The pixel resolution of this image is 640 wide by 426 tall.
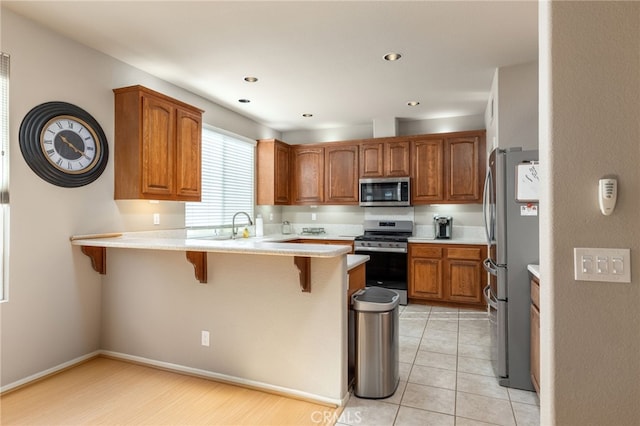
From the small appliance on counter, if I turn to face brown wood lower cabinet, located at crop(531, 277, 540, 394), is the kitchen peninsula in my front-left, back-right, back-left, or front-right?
front-right

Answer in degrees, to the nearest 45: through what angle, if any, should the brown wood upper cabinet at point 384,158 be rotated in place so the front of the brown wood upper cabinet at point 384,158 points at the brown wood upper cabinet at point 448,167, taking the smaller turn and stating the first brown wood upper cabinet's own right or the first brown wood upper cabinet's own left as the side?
approximately 90° to the first brown wood upper cabinet's own left

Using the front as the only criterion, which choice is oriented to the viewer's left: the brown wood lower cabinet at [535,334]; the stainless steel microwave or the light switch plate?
the brown wood lower cabinet

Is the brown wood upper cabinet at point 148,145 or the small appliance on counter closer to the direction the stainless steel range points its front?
the brown wood upper cabinet

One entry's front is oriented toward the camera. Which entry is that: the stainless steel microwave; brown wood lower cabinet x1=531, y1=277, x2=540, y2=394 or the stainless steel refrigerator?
the stainless steel microwave

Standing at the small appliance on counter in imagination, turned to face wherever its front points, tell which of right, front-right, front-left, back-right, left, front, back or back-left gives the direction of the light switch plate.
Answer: front

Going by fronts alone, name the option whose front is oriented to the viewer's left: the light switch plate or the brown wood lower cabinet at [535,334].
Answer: the brown wood lower cabinet

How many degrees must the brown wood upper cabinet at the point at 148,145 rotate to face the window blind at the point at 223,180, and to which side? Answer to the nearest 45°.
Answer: approximately 90° to its left

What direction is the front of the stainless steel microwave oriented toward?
toward the camera

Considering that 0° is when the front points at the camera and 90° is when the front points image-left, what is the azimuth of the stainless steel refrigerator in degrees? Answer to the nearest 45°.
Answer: approximately 90°

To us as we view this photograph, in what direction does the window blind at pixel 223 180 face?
facing the viewer and to the right of the viewer

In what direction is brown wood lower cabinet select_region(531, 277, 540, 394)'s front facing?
to the viewer's left

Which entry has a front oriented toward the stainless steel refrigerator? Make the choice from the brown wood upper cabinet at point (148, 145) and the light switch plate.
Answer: the brown wood upper cabinet

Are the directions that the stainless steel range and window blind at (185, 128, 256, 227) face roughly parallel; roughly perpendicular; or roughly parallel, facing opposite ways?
roughly perpendicular

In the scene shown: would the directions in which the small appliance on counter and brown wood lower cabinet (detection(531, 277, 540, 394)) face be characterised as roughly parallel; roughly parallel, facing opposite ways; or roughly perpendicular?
roughly perpendicular

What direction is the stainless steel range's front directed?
toward the camera

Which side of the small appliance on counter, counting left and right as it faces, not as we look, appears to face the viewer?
front
